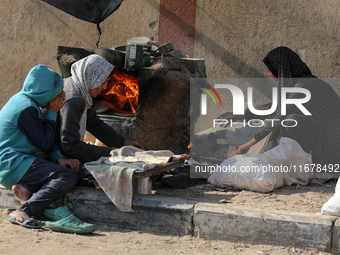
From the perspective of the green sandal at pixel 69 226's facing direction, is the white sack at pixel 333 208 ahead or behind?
ahead

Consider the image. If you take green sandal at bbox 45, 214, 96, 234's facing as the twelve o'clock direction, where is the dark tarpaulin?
The dark tarpaulin is roughly at 9 o'clock from the green sandal.

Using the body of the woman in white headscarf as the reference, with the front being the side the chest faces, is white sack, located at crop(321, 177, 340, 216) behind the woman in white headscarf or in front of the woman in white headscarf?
in front

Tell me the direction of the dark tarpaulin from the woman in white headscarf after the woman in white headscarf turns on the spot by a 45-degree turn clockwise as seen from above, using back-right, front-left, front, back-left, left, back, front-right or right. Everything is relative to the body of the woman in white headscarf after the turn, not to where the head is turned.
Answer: back-left

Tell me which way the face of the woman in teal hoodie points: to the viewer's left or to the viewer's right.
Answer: to the viewer's right

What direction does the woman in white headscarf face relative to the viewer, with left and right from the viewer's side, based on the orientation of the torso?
facing to the right of the viewer

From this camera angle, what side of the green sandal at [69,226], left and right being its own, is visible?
right

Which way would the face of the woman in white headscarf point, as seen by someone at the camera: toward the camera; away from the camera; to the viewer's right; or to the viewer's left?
to the viewer's right

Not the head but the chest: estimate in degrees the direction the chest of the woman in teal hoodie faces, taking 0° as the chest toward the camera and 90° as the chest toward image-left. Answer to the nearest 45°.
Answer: approximately 270°

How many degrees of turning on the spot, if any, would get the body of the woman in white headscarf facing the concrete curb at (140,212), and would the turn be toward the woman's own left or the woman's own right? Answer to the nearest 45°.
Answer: approximately 45° to the woman's own right

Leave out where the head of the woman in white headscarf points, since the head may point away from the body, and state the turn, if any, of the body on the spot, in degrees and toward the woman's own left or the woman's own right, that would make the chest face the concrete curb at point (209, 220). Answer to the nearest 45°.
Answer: approximately 45° to the woman's own right

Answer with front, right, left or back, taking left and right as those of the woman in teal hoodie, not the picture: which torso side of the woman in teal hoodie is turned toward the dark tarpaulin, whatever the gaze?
left
